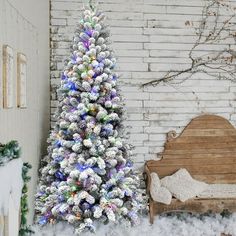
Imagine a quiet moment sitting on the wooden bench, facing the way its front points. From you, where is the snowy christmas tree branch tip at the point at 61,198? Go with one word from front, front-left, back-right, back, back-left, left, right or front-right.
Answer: front-right

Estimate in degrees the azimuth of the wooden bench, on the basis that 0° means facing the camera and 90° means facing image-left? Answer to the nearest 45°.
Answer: approximately 0°

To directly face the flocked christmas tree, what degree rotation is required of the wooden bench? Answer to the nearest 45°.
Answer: approximately 45° to its right

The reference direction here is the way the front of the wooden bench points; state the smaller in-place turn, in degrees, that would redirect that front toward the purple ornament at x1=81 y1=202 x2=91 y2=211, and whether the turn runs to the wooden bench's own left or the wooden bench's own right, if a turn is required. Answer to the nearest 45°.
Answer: approximately 45° to the wooden bench's own right
